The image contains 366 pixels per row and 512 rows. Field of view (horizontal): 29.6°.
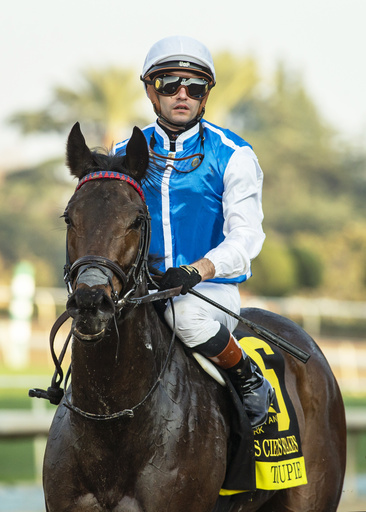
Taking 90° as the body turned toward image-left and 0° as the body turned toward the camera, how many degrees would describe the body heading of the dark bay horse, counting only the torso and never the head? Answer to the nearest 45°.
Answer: approximately 45°
